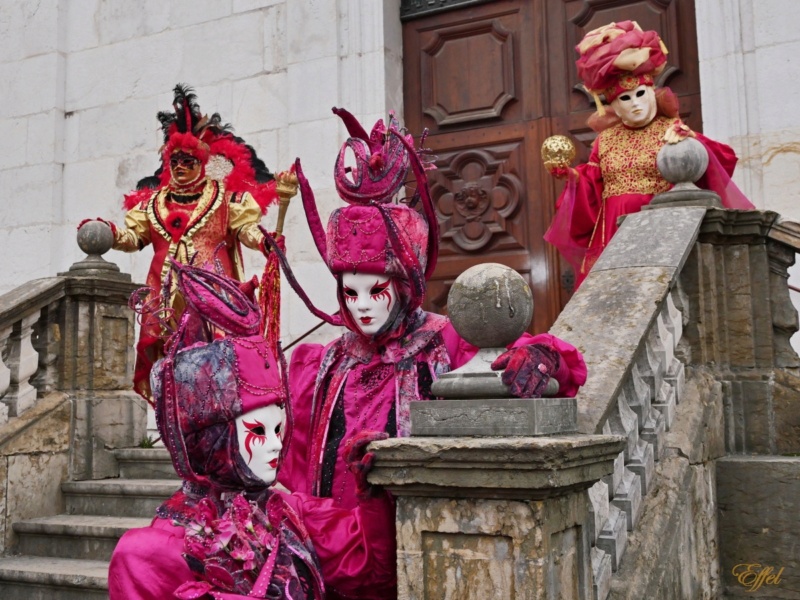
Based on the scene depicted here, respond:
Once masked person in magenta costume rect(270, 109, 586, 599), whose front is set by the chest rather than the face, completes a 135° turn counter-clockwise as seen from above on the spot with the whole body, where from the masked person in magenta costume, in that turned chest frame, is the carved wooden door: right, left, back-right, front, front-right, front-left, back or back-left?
front-left

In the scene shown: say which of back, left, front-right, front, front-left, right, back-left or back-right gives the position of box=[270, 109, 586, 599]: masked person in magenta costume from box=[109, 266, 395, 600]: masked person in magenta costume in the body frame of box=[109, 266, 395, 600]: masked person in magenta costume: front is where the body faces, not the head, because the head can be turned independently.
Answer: left

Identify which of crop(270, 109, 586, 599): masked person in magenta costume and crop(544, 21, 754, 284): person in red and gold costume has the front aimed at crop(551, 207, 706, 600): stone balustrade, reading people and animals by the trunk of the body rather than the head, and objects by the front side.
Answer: the person in red and gold costume

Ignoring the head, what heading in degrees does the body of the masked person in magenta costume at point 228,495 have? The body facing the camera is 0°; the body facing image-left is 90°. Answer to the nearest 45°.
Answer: approximately 315°

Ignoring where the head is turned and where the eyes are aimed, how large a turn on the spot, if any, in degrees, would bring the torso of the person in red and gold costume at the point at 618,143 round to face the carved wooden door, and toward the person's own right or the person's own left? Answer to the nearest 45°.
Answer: approximately 135° to the person's own right

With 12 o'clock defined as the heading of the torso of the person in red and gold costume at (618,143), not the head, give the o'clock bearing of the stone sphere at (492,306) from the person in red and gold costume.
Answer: The stone sphere is roughly at 12 o'clock from the person in red and gold costume.

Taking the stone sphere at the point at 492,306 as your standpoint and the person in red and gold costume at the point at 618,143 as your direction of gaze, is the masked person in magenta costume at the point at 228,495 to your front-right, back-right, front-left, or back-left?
back-left

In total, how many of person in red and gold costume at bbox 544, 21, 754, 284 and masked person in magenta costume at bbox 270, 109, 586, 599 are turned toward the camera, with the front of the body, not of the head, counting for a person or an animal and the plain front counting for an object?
2

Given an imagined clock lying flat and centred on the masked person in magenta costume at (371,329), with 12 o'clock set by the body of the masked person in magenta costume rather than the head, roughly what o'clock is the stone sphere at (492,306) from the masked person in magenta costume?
The stone sphere is roughly at 11 o'clock from the masked person in magenta costume.

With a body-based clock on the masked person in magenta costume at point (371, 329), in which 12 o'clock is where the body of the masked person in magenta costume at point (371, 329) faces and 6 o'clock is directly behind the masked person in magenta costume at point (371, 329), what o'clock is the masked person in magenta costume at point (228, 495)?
the masked person in magenta costume at point (228, 495) is roughly at 1 o'clock from the masked person in magenta costume at point (371, 329).

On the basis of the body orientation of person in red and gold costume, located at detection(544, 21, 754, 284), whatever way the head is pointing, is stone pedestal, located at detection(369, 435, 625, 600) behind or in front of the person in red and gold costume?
in front
